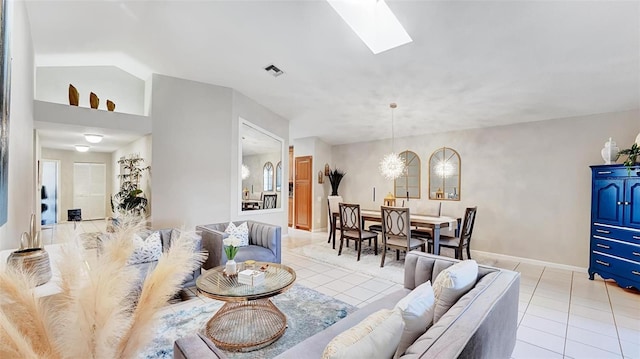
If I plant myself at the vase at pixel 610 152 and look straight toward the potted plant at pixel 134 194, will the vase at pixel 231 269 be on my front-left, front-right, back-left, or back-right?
front-left

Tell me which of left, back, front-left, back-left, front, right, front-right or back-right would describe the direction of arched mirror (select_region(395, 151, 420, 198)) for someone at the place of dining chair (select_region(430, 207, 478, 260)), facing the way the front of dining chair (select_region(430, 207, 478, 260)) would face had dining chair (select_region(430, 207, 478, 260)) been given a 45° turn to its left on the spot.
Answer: front-right

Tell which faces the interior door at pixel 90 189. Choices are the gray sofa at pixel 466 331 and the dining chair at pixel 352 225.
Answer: the gray sofa

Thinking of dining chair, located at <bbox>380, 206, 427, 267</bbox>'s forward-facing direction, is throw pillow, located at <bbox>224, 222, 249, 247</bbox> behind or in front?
behind

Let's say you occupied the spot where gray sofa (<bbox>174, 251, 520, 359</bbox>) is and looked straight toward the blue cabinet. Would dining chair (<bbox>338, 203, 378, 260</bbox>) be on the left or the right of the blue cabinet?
left

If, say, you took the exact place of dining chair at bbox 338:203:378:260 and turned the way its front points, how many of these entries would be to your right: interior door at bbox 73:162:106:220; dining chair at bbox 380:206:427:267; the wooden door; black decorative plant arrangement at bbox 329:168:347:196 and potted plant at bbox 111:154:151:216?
1

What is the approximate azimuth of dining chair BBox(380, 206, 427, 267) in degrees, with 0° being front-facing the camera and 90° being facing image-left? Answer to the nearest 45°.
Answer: approximately 225°

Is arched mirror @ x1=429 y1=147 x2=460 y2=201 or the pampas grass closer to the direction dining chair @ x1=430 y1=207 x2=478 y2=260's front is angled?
the arched mirror

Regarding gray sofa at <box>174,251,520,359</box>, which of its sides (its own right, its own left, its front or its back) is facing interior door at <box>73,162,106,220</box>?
front

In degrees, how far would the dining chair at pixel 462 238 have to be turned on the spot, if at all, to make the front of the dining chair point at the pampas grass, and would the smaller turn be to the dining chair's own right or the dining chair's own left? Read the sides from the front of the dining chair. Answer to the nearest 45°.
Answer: approximately 135° to the dining chair's own left

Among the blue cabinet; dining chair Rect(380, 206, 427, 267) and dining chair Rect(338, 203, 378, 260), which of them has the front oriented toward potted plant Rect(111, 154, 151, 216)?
the blue cabinet

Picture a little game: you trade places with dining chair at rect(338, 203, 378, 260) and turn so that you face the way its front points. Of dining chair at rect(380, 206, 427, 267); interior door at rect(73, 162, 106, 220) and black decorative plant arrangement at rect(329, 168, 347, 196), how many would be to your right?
1

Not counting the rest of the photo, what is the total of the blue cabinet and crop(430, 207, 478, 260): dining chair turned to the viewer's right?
0

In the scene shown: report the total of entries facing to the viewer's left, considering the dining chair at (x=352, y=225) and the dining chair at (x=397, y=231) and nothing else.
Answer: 0
